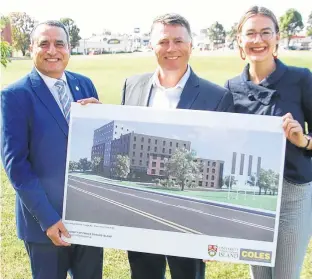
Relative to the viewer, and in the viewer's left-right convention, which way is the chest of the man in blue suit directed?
facing the viewer and to the right of the viewer

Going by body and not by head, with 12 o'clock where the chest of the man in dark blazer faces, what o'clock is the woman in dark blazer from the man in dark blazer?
The woman in dark blazer is roughly at 9 o'clock from the man in dark blazer.

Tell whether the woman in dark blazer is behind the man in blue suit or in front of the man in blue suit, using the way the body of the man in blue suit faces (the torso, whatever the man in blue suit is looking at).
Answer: in front

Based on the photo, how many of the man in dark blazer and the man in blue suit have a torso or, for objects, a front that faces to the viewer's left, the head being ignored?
0

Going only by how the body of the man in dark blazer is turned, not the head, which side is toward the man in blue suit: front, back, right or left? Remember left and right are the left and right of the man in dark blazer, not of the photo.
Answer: right

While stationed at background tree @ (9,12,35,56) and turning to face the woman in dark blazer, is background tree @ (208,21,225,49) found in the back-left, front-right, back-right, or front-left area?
back-left

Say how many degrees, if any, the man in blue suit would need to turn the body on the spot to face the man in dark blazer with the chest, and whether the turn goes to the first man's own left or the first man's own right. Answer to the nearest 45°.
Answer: approximately 45° to the first man's own left

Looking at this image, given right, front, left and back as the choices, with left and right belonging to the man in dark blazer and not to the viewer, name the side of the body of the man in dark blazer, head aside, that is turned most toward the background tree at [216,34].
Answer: back

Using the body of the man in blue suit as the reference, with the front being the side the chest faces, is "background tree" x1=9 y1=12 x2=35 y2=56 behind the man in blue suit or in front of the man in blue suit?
behind

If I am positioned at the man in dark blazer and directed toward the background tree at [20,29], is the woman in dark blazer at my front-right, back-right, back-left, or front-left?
back-right

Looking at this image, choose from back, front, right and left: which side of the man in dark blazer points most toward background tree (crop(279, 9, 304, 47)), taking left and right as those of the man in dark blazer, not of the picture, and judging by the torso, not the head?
back

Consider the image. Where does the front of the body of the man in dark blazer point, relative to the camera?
toward the camera

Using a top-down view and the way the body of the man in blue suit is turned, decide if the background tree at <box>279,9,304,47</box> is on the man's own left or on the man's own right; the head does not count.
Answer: on the man's own left
